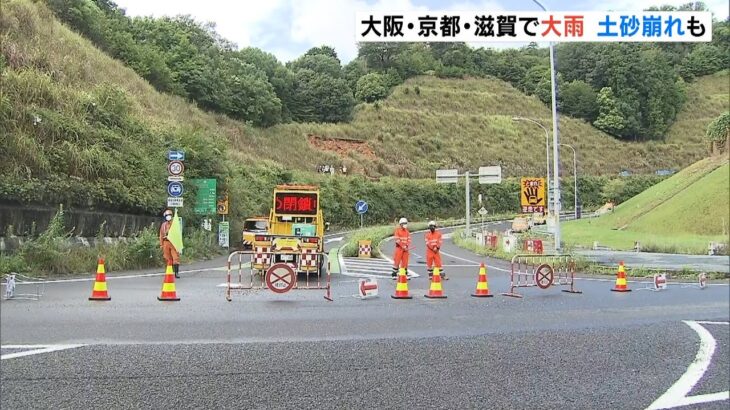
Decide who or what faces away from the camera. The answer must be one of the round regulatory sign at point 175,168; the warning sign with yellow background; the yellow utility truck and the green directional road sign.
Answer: the yellow utility truck

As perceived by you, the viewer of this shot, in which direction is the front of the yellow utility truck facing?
facing away from the viewer

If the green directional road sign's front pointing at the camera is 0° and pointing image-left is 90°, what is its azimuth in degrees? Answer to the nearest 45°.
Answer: approximately 0°

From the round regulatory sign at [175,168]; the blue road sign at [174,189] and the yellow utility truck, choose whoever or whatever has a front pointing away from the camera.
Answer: the yellow utility truck

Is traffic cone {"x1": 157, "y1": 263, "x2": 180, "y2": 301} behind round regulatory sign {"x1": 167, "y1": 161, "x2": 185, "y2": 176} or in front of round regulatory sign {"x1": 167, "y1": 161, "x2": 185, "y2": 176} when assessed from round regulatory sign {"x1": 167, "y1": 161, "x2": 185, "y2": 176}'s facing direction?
in front

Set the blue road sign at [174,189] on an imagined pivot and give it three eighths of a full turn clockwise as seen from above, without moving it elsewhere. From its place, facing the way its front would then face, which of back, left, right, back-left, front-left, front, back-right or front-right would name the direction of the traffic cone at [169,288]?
back-left

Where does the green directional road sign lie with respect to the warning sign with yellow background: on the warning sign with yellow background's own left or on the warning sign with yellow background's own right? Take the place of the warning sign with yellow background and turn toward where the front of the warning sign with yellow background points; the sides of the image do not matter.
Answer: on the warning sign with yellow background's own right

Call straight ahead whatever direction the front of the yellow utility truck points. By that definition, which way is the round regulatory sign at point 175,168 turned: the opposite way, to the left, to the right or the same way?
the opposite way

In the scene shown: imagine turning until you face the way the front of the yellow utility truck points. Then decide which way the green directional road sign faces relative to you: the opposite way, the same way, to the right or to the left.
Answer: the opposite way
